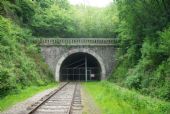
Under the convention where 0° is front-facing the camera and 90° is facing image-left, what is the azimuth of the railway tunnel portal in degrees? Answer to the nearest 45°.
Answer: approximately 0°
